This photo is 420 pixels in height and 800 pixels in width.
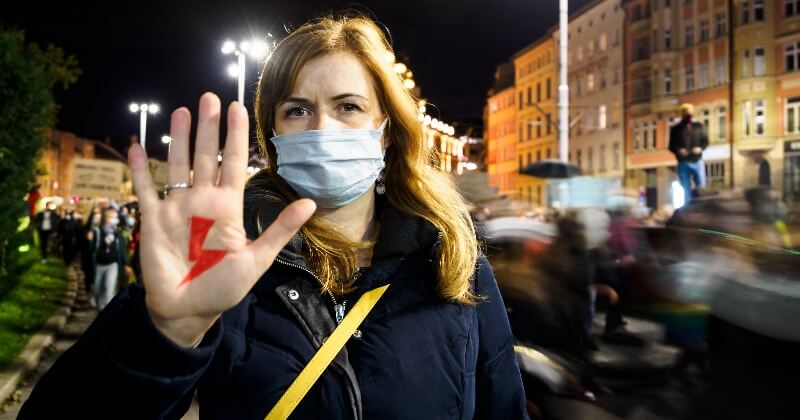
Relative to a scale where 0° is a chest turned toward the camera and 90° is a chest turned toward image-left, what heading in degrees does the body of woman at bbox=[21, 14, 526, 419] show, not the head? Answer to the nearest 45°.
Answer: approximately 0°

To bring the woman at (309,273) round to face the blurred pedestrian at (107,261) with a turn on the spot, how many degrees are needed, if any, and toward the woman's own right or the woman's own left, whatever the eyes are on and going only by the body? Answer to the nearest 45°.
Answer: approximately 180°

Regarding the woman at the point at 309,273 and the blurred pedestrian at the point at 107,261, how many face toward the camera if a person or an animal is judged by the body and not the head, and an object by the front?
2

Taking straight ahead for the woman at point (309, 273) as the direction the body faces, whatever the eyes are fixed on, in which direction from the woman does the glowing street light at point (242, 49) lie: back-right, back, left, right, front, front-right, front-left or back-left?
back

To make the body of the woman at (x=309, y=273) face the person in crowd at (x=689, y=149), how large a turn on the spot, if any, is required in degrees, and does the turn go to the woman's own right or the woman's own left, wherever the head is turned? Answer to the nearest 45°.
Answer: approximately 135° to the woman's own left

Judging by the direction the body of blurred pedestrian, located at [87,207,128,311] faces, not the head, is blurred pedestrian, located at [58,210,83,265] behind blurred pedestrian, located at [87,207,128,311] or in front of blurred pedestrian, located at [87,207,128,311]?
behind

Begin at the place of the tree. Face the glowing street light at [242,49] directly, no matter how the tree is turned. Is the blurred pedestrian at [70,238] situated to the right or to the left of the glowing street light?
left

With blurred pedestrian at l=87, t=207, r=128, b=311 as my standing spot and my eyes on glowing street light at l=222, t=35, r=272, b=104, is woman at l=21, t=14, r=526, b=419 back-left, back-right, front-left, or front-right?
back-right

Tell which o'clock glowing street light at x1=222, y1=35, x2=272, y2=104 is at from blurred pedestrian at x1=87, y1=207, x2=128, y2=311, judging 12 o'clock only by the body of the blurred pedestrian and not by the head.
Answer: The glowing street light is roughly at 7 o'clock from the blurred pedestrian.
